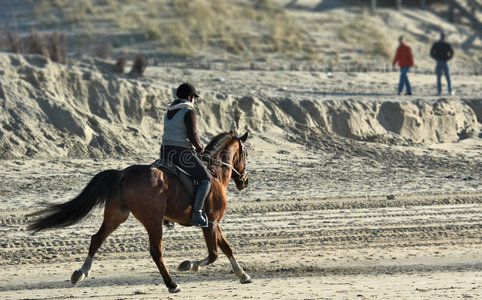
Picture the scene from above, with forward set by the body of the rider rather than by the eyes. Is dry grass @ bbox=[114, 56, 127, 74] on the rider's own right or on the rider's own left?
on the rider's own left

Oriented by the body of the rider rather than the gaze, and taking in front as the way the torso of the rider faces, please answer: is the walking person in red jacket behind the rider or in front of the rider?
in front

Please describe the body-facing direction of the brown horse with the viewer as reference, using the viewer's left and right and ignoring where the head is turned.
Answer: facing away from the viewer and to the right of the viewer

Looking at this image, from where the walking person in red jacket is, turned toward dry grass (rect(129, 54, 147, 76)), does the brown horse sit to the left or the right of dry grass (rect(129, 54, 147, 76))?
left

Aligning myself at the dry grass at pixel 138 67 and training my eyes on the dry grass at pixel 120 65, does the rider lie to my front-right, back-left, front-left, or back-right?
back-left

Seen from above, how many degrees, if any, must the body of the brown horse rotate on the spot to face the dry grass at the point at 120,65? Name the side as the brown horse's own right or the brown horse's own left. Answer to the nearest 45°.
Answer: approximately 45° to the brown horse's own left

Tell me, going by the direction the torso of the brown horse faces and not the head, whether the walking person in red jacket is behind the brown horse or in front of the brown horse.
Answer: in front

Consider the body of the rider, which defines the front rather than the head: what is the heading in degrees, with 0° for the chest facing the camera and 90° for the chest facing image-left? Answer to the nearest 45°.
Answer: approximately 225°
